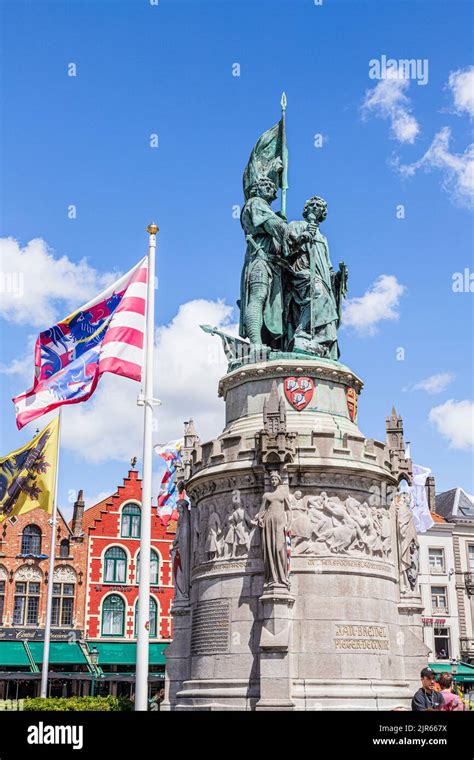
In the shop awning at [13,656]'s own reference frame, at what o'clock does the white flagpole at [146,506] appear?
The white flagpole is roughly at 12 o'clock from the shop awning.

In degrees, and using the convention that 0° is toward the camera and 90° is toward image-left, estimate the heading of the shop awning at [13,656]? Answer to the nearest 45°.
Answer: approximately 0°

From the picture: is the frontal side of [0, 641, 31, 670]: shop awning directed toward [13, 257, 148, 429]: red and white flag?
yes

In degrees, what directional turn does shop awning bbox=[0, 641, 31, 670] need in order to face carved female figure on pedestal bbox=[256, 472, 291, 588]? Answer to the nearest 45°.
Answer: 0° — it already faces it

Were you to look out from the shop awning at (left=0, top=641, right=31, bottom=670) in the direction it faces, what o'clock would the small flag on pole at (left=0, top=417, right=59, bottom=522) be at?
The small flag on pole is roughly at 12 o'clock from the shop awning.
